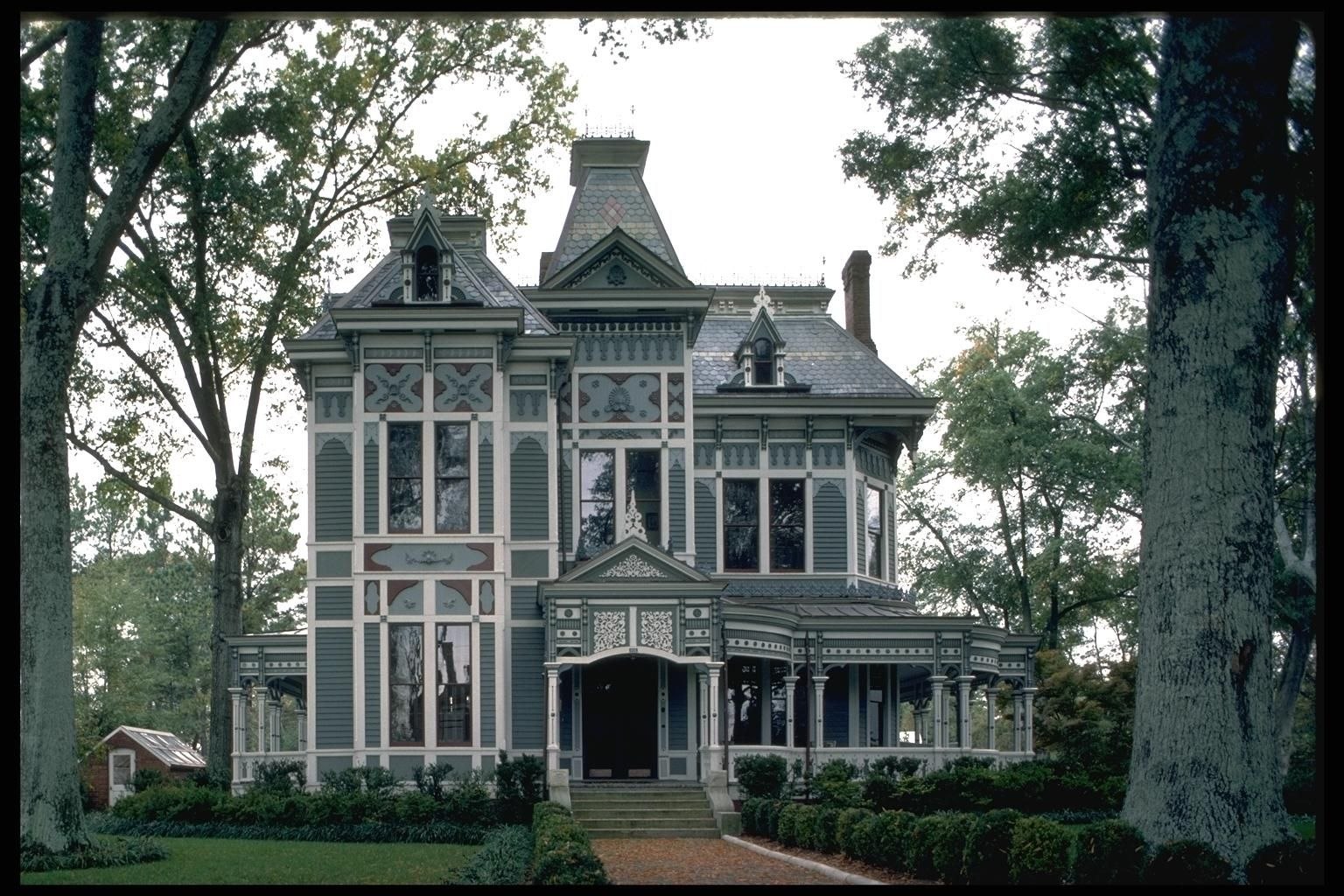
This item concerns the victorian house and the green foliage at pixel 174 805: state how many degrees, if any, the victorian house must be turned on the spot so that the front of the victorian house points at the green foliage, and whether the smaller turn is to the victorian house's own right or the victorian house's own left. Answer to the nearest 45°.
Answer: approximately 45° to the victorian house's own right

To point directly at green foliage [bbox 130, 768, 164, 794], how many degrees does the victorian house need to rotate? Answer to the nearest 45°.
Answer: approximately 90° to its right

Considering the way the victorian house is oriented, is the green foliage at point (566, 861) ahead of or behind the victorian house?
ahead

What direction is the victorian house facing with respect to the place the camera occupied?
facing the viewer

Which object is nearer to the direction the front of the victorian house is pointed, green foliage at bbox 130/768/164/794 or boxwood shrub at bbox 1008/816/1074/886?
the boxwood shrub

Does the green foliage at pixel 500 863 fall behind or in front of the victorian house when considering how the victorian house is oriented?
in front

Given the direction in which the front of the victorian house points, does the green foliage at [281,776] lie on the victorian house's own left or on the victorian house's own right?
on the victorian house's own right

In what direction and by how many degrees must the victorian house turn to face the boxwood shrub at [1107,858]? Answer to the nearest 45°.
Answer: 0° — it already faces it
